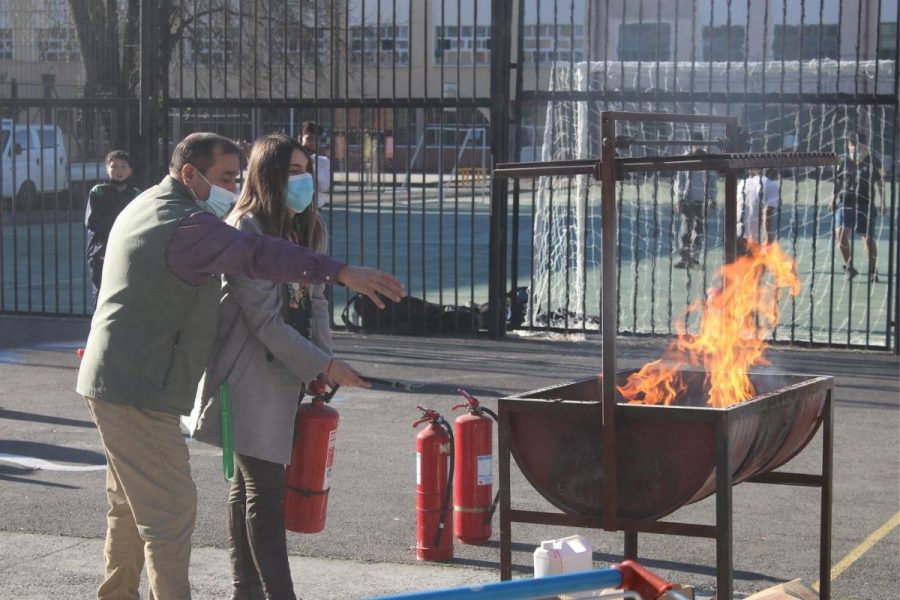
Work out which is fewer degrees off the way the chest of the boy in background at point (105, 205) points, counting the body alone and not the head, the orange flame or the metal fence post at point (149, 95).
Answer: the orange flame

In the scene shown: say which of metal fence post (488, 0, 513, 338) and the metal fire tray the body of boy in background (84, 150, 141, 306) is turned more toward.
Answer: the metal fire tray

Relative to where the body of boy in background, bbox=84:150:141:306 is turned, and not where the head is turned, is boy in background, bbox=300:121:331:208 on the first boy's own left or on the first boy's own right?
on the first boy's own left

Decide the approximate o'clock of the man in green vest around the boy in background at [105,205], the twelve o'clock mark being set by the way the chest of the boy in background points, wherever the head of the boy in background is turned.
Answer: The man in green vest is roughly at 12 o'clock from the boy in background.

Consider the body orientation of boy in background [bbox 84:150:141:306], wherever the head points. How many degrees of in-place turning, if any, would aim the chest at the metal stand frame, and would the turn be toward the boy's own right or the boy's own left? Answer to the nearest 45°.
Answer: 0° — they already face it

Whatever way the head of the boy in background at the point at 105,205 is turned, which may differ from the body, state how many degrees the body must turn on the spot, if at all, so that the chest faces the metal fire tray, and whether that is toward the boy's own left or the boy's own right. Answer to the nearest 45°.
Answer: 0° — they already face it

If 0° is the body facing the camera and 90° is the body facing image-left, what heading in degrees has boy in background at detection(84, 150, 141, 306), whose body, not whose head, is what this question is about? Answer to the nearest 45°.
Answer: approximately 0°

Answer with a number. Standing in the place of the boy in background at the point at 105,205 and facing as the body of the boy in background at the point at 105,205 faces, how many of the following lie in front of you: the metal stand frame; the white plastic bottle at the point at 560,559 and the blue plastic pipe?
3

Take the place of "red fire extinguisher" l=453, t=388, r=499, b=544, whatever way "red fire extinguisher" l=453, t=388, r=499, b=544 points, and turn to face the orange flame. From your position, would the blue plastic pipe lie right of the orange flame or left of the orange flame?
right

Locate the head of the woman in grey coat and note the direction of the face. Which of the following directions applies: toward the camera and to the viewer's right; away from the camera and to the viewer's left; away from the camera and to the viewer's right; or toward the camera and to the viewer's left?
toward the camera and to the viewer's right
